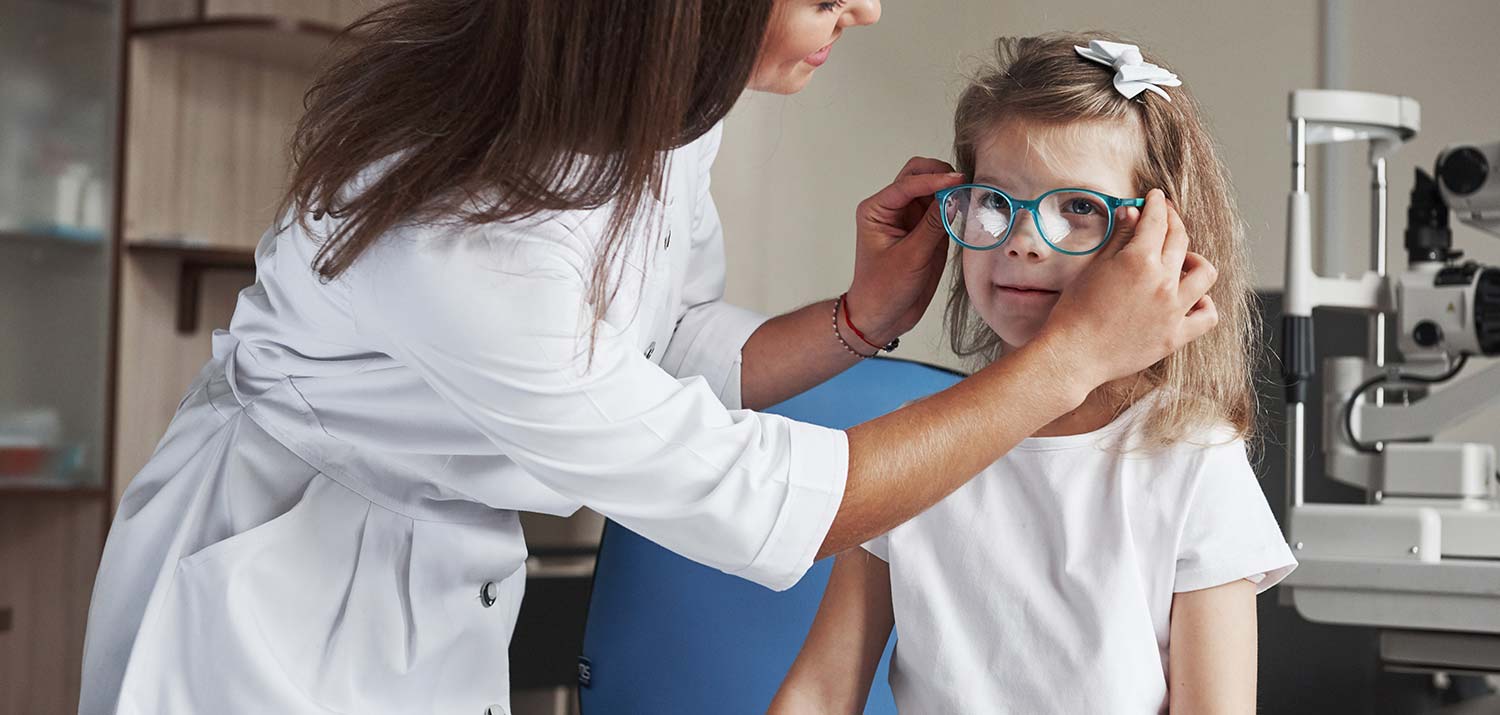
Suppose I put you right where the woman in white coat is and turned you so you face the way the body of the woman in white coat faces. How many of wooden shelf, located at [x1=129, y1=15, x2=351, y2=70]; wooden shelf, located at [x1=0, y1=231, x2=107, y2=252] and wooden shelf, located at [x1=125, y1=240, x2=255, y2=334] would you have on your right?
0

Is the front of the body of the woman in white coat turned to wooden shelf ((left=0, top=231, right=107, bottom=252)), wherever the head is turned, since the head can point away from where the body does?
no

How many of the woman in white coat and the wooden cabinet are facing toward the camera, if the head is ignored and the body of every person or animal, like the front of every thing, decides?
1

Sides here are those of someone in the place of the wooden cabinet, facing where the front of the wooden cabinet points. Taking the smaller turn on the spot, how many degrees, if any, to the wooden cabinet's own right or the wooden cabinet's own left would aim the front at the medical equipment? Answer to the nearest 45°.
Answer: approximately 45° to the wooden cabinet's own left

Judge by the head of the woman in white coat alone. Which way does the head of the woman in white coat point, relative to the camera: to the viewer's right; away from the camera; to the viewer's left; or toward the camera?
to the viewer's right

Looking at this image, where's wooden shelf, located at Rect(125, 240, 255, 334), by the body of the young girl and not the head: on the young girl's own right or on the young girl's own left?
on the young girl's own right

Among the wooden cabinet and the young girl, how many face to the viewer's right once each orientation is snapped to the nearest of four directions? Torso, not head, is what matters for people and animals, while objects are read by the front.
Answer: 0

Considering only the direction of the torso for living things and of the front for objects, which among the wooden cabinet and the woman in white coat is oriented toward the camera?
the wooden cabinet

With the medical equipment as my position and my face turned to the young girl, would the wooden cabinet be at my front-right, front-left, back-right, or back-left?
front-right

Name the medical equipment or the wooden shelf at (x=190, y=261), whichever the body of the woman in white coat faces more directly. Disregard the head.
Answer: the medical equipment

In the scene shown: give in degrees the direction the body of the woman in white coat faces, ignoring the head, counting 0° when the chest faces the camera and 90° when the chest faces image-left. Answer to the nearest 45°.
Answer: approximately 270°

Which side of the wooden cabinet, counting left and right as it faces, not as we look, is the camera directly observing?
front

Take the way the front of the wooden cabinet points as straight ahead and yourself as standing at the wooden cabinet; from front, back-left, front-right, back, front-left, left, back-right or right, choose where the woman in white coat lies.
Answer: front

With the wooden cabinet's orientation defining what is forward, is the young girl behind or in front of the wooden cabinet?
in front

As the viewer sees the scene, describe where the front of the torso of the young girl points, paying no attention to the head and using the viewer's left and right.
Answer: facing the viewer and to the left of the viewer

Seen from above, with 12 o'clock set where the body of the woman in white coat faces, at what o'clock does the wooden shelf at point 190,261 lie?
The wooden shelf is roughly at 8 o'clock from the woman in white coat.
